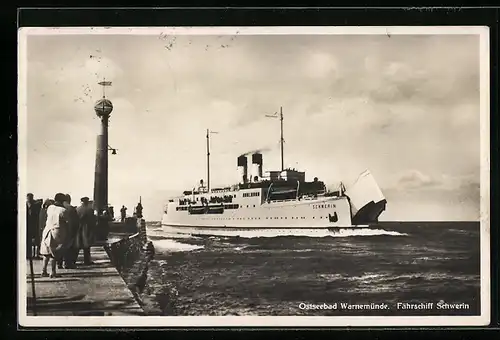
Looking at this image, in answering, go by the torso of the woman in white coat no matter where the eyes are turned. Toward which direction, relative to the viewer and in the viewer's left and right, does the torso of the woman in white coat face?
facing away from the viewer and to the right of the viewer
